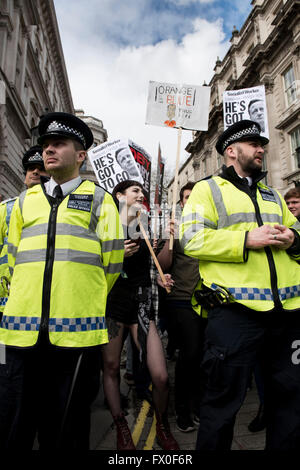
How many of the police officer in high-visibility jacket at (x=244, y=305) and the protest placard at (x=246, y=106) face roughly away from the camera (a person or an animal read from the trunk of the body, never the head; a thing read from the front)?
0

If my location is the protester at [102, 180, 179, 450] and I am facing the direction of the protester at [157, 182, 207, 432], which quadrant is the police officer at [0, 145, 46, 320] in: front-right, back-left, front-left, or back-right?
back-left

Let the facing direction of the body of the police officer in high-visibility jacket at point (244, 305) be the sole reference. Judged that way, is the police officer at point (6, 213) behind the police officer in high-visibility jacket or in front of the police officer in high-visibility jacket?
behind

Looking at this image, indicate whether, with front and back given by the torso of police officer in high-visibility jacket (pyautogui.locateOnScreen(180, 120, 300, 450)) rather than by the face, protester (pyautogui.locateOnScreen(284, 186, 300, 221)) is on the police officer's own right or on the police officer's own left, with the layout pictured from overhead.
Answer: on the police officer's own left

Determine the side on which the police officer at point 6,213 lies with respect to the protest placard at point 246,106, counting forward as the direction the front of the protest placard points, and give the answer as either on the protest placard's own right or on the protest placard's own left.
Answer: on the protest placard's own right

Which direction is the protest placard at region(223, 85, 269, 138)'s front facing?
toward the camera
